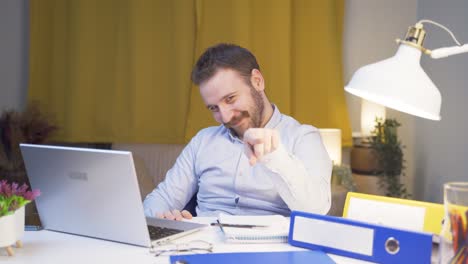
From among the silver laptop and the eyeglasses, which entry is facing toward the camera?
the eyeglasses

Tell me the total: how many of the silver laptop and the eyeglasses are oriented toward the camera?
1

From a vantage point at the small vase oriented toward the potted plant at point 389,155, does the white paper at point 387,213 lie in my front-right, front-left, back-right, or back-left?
front-right

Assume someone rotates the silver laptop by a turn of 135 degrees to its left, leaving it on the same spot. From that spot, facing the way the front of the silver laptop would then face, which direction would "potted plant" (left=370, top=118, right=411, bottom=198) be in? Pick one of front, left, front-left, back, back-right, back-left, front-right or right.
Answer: back-right

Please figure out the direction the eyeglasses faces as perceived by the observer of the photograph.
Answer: facing the viewer

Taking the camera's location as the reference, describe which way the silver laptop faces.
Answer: facing away from the viewer and to the right of the viewer
